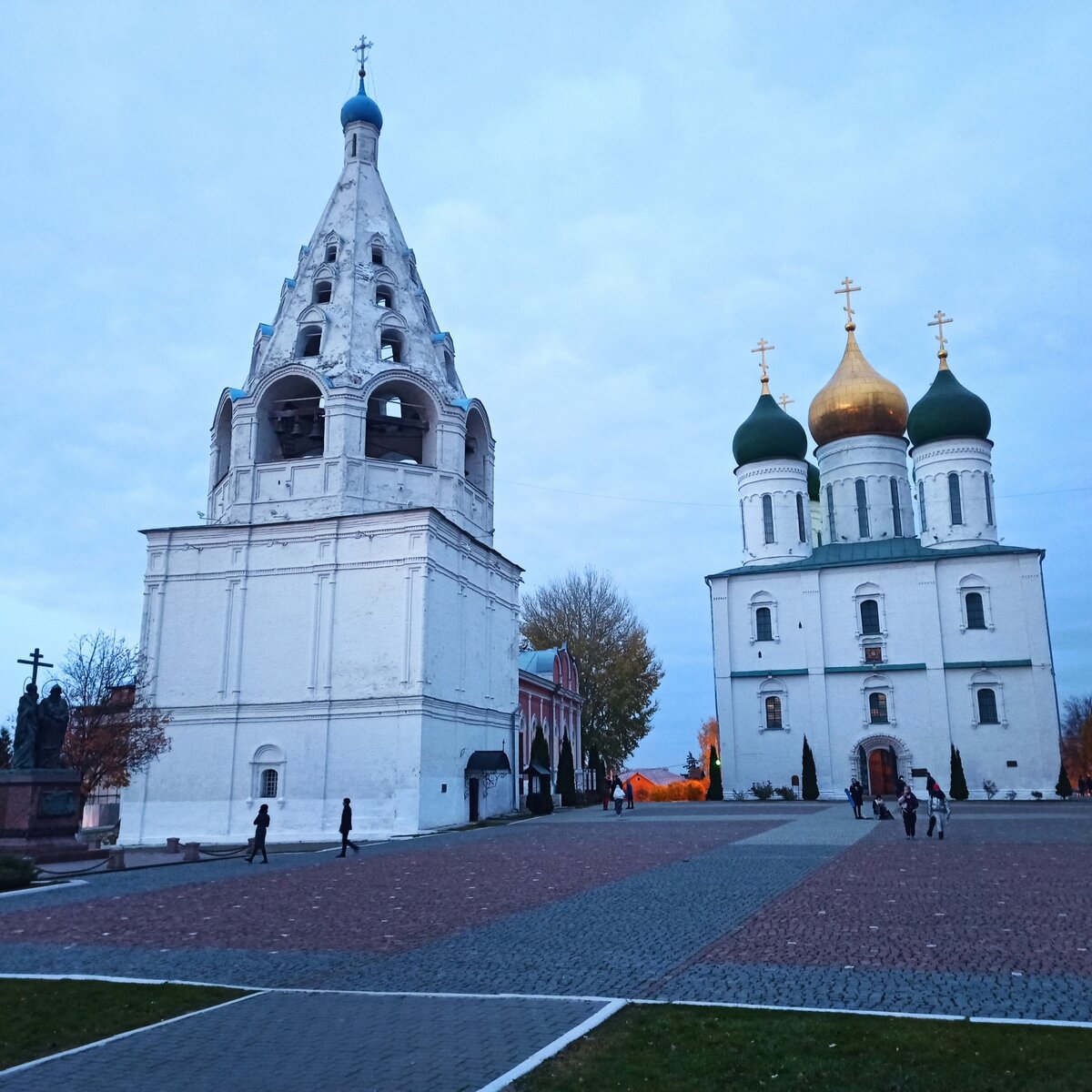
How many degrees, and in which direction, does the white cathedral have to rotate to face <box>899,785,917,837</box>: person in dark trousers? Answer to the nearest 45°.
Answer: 0° — it already faces them

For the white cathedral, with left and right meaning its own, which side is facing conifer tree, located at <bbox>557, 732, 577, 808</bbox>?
right

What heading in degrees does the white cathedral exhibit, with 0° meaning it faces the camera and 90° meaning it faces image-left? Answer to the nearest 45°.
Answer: approximately 0°

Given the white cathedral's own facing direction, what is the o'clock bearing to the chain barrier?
The chain barrier is roughly at 1 o'clock from the white cathedral.

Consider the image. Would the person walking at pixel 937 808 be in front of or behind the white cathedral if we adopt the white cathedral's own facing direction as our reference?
in front

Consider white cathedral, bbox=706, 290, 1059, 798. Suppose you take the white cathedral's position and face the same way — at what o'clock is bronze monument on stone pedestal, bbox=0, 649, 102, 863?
The bronze monument on stone pedestal is roughly at 1 o'clock from the white cathedral.

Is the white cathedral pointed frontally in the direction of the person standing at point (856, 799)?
yes

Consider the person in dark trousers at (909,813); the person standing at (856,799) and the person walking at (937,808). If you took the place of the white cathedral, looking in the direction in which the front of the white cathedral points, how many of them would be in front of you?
3

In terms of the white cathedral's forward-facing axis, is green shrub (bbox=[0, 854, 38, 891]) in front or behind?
in front
